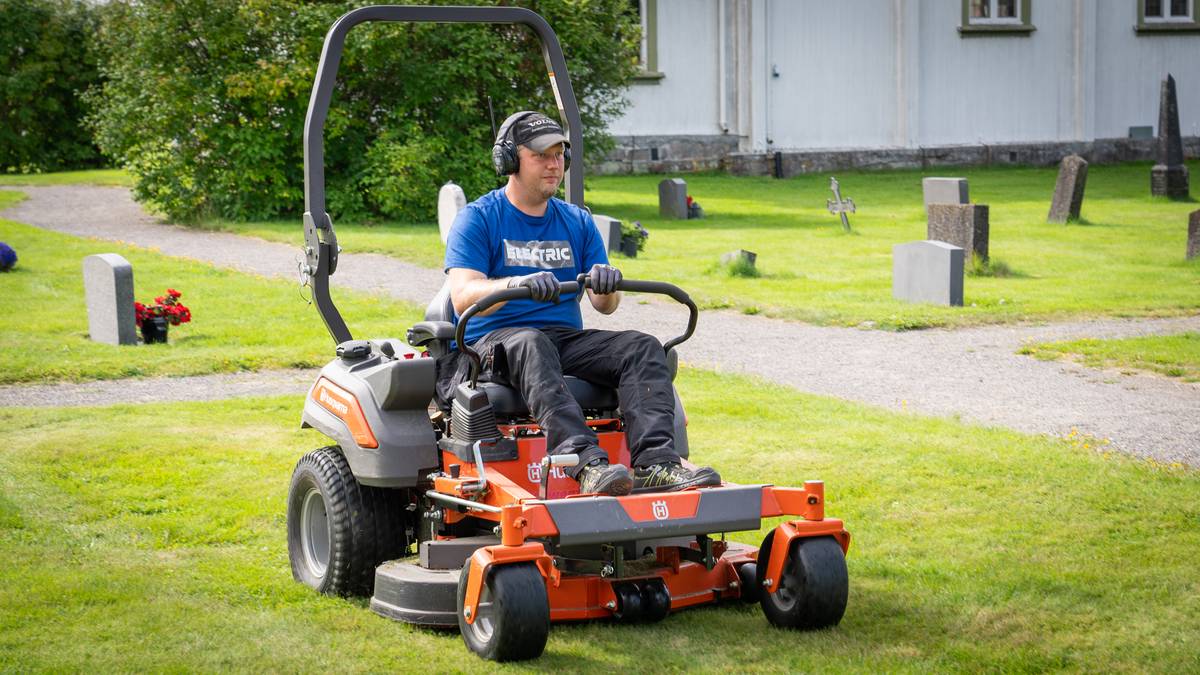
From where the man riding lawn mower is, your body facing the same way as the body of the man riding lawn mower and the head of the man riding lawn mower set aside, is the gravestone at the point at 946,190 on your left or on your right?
on your left

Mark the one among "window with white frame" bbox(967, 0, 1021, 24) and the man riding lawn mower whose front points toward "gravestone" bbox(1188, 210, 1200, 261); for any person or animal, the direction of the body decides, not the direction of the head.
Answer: the window with white frame

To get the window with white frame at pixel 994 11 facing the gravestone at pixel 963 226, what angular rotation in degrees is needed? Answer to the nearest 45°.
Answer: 0° — it already faces it

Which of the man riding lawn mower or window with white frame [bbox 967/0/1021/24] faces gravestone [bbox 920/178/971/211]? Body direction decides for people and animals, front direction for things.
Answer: the window with white frame

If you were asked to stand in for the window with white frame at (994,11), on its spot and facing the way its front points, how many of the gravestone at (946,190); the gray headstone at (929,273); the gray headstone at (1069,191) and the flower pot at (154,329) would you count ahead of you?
4

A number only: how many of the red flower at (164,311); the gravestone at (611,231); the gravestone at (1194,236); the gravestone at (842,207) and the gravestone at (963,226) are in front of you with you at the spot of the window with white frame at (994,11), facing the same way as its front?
5

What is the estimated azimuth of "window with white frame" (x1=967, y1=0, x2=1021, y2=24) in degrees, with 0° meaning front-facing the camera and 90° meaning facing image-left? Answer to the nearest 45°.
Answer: approximately 0°

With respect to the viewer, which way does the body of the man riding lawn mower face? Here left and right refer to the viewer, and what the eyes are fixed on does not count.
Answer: facing the viewer and to the right of the viewer

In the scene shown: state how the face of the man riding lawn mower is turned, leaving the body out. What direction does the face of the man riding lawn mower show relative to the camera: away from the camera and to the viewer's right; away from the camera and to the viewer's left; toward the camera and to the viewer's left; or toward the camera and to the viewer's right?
toward the camera and to the viewer's right
